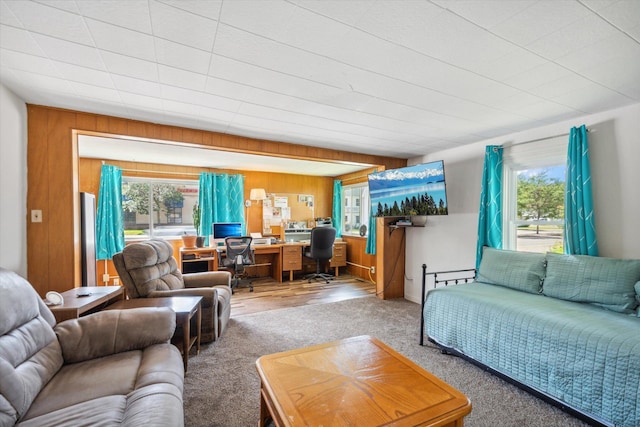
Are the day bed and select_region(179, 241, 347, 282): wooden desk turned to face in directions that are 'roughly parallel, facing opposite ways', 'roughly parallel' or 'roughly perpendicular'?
roughly perpendicular

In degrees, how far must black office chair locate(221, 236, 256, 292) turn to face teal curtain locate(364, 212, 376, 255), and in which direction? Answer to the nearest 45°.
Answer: approximately 90° to its right

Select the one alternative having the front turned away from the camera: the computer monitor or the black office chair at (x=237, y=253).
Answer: the black office chair

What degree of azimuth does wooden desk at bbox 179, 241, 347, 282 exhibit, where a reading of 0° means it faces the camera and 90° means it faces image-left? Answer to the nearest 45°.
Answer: approximately 0°

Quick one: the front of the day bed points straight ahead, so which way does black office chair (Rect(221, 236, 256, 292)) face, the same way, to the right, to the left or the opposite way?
to the right

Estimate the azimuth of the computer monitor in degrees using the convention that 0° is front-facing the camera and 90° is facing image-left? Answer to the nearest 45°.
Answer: approximately 0°

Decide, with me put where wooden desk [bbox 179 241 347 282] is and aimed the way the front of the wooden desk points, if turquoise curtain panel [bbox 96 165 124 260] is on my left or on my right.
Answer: on my right

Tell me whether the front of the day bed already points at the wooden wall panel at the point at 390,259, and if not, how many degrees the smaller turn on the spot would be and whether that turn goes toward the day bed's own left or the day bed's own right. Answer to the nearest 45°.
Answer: approximately 90° to the day bed's own right

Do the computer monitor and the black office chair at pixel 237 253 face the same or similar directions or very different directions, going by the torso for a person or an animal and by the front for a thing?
very different directions

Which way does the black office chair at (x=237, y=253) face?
away from the camera

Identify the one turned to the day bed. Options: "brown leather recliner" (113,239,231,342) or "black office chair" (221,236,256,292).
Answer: the brown leather recliner
